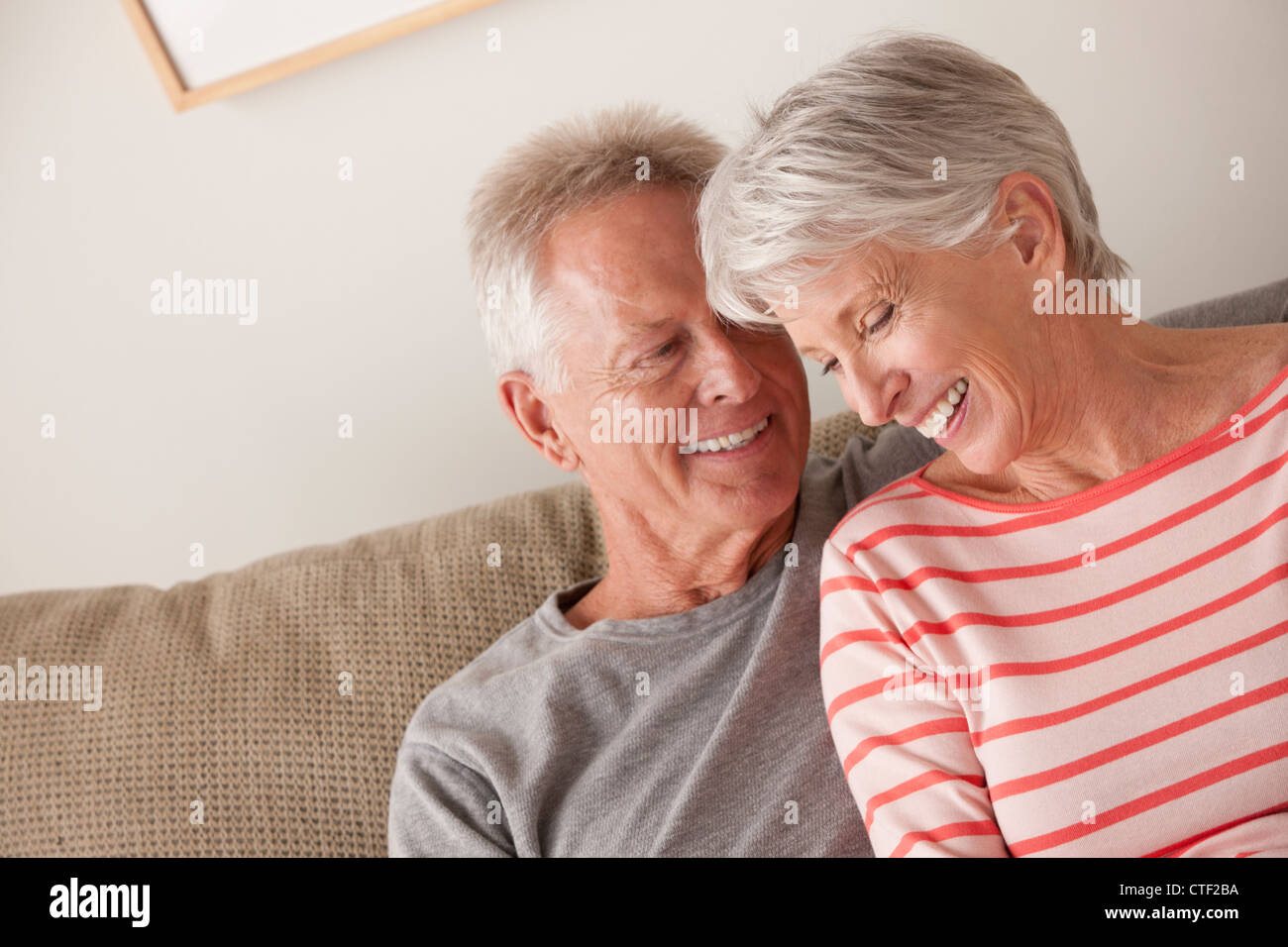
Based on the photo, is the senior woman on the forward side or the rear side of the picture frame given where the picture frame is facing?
on the forward side

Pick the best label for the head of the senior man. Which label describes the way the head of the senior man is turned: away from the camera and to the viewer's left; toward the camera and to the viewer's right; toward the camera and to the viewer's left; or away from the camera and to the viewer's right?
toward the camera and to the viewer's right

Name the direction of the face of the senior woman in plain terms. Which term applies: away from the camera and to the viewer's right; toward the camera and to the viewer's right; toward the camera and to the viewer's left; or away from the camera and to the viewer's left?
toward the camera and to the viewer's left

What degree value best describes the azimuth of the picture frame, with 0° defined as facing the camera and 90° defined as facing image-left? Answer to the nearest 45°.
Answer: approximately 0°

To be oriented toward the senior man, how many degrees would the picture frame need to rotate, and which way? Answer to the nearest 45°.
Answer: approximately 45° to its left
